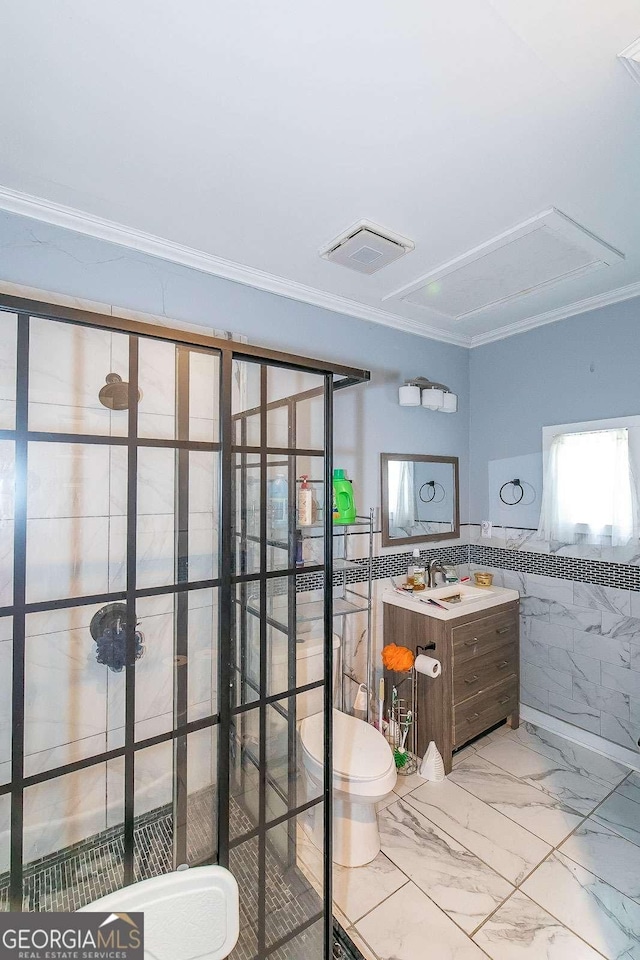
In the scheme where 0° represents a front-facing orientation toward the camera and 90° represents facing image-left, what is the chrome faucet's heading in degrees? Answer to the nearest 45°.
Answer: approximately 315°

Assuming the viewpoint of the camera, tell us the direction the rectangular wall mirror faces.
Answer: facing the viewer and to the right of the viewer

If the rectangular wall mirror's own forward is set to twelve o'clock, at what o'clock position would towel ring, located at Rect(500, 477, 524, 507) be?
The towel ring is roughly at 10 o'clock from the rectangular wall mirror.

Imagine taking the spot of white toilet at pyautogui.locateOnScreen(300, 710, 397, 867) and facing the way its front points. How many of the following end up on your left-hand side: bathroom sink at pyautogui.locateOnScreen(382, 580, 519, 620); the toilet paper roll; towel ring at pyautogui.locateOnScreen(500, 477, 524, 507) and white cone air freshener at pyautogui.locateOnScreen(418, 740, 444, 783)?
4

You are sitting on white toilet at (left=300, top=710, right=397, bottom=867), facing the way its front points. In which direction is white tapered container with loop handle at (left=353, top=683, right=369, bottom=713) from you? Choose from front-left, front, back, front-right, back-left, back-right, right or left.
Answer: back-left

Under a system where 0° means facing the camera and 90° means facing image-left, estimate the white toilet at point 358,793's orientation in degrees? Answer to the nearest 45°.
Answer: approximately 315°

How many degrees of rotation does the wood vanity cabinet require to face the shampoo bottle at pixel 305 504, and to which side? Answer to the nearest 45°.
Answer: approximately 90° to its right
